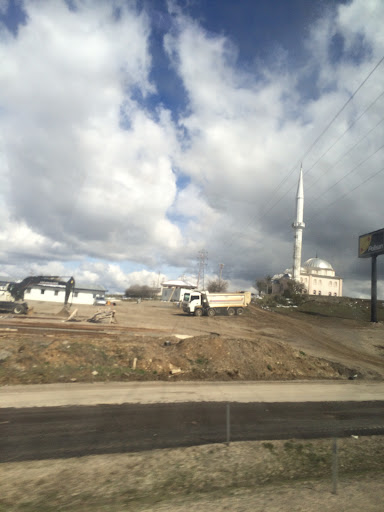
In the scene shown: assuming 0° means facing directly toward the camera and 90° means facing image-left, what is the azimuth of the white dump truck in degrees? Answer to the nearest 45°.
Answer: approximately 90°

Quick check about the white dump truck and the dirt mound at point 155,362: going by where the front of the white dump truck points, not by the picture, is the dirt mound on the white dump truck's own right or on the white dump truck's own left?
on the white dump truck's own left

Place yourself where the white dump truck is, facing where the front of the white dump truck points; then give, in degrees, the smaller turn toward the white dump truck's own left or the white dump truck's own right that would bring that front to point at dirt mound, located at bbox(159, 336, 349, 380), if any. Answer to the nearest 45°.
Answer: approximately 90° to the white dump truck's own left
